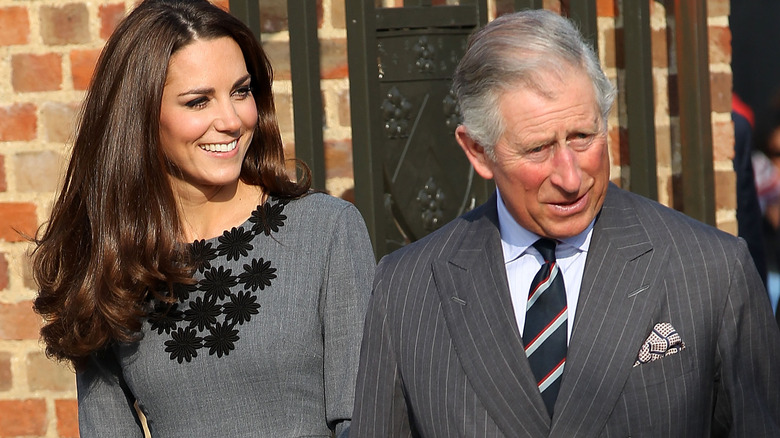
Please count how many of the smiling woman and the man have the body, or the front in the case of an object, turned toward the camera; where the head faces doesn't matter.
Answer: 2

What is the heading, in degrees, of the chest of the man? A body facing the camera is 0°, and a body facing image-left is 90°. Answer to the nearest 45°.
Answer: approximately 0°

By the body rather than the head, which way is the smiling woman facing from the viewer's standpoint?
toward the camera

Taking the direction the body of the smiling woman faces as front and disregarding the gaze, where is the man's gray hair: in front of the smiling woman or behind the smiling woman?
in front

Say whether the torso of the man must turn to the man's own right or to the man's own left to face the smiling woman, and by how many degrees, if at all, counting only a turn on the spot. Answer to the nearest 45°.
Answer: approximately 135° to the man's own right

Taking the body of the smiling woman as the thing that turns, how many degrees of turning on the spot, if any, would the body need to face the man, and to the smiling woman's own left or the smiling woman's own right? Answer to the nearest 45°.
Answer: approximately 45° to the smiling woman's own left
